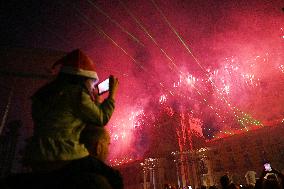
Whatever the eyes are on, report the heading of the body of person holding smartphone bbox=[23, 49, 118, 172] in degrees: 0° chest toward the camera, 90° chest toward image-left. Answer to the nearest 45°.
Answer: approximately 225°
